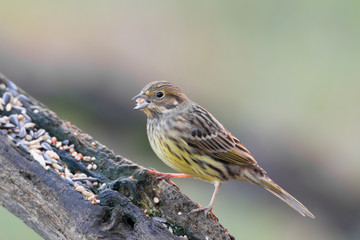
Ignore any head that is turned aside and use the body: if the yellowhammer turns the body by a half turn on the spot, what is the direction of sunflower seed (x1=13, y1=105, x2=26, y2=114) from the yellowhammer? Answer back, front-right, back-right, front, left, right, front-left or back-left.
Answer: back

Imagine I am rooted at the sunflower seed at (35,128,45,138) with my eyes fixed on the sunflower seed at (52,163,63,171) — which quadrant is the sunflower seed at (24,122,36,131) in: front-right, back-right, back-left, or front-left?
back-right

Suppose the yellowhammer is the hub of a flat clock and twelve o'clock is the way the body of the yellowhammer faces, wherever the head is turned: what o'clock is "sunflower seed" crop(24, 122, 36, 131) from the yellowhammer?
The sunflower seed is roughly at 12 o'clock from the yellowhammer.

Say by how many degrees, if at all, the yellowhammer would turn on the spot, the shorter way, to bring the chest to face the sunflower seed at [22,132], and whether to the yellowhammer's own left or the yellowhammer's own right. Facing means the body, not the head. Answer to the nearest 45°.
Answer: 0° — it already faces it

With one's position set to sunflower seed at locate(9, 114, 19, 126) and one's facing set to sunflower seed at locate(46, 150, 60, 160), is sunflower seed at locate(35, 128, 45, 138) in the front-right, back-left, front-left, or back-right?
front-left

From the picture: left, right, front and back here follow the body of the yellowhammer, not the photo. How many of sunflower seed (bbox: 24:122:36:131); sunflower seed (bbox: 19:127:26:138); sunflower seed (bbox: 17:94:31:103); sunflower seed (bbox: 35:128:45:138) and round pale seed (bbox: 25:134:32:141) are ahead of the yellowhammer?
5

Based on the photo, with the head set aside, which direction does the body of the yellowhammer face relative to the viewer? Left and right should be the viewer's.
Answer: facing to the left of the viewer

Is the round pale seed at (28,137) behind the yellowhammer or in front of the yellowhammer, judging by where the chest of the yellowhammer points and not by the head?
in front

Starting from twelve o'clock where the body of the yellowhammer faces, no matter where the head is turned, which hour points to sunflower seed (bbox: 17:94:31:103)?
The sunflower seed is roughly at 12 o'clock from the yellowhammer.

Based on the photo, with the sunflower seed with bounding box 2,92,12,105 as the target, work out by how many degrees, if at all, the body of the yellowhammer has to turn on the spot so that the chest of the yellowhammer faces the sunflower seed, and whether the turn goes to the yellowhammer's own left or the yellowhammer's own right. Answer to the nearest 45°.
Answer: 0° — it already faces it

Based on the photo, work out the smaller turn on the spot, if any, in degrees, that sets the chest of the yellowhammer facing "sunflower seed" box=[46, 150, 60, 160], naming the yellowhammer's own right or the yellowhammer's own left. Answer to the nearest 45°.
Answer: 0° — it already faces it

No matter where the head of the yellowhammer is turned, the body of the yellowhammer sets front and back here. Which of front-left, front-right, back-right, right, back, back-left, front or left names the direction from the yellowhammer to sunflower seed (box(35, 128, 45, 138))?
front
